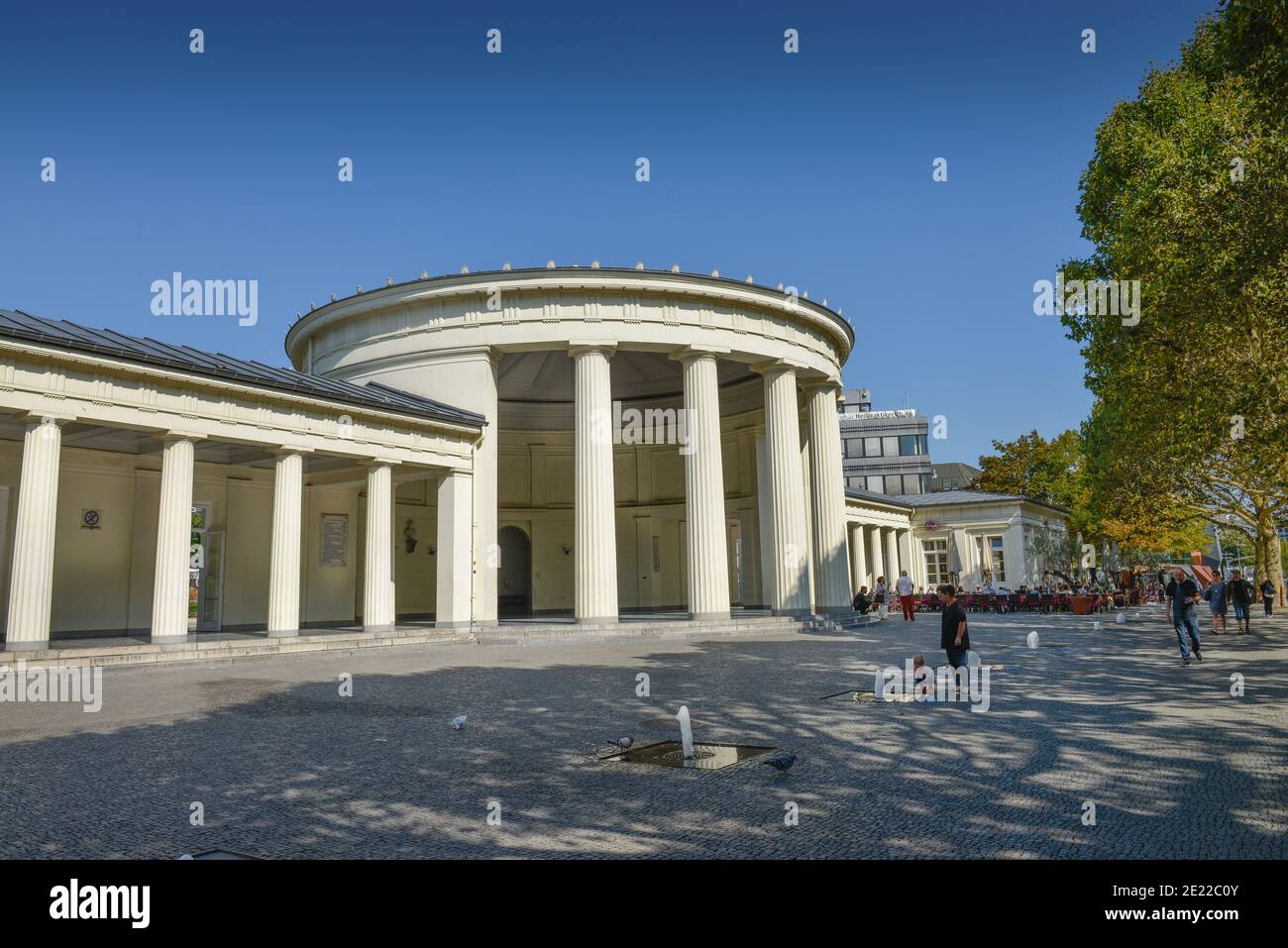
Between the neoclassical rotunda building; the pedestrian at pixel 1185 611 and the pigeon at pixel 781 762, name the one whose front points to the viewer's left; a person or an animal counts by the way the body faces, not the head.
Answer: the pigeon

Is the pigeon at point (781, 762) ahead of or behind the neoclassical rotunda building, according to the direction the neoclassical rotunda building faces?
ahead

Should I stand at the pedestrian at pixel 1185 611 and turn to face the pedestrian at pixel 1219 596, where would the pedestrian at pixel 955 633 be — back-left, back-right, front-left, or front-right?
back-left

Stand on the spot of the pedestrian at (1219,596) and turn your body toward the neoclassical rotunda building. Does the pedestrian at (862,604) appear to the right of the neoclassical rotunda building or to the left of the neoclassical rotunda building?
right

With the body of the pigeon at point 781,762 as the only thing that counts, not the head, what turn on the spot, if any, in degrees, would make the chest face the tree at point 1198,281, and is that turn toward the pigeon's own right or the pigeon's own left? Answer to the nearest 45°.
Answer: approximately 135° to the pigeon's own right

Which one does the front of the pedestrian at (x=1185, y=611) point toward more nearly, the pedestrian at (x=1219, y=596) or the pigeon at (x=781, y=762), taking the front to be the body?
the pigeon

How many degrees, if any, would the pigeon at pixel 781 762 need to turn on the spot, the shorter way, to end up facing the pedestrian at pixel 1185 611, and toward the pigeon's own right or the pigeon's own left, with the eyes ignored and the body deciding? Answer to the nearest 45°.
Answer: approximately 135° to the pigeon's own right

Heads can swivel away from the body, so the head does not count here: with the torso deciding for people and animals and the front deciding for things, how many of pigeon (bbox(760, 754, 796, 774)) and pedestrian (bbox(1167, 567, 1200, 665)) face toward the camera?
1
